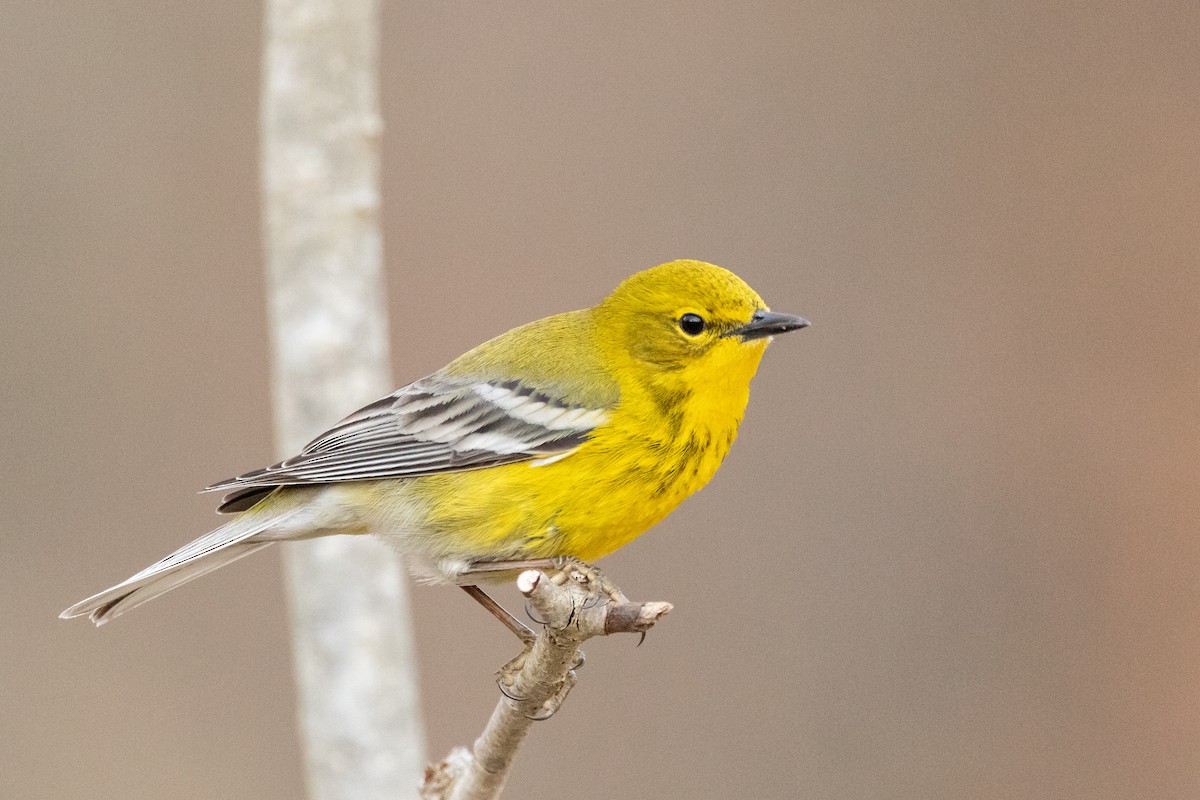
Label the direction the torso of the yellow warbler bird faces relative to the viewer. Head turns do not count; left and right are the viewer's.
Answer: facing to the right of the viewer

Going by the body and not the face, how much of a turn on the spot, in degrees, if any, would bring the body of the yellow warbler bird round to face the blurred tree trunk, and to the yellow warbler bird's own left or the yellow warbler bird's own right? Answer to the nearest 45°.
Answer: approximately 135° to the yellow warbler bird's own left
